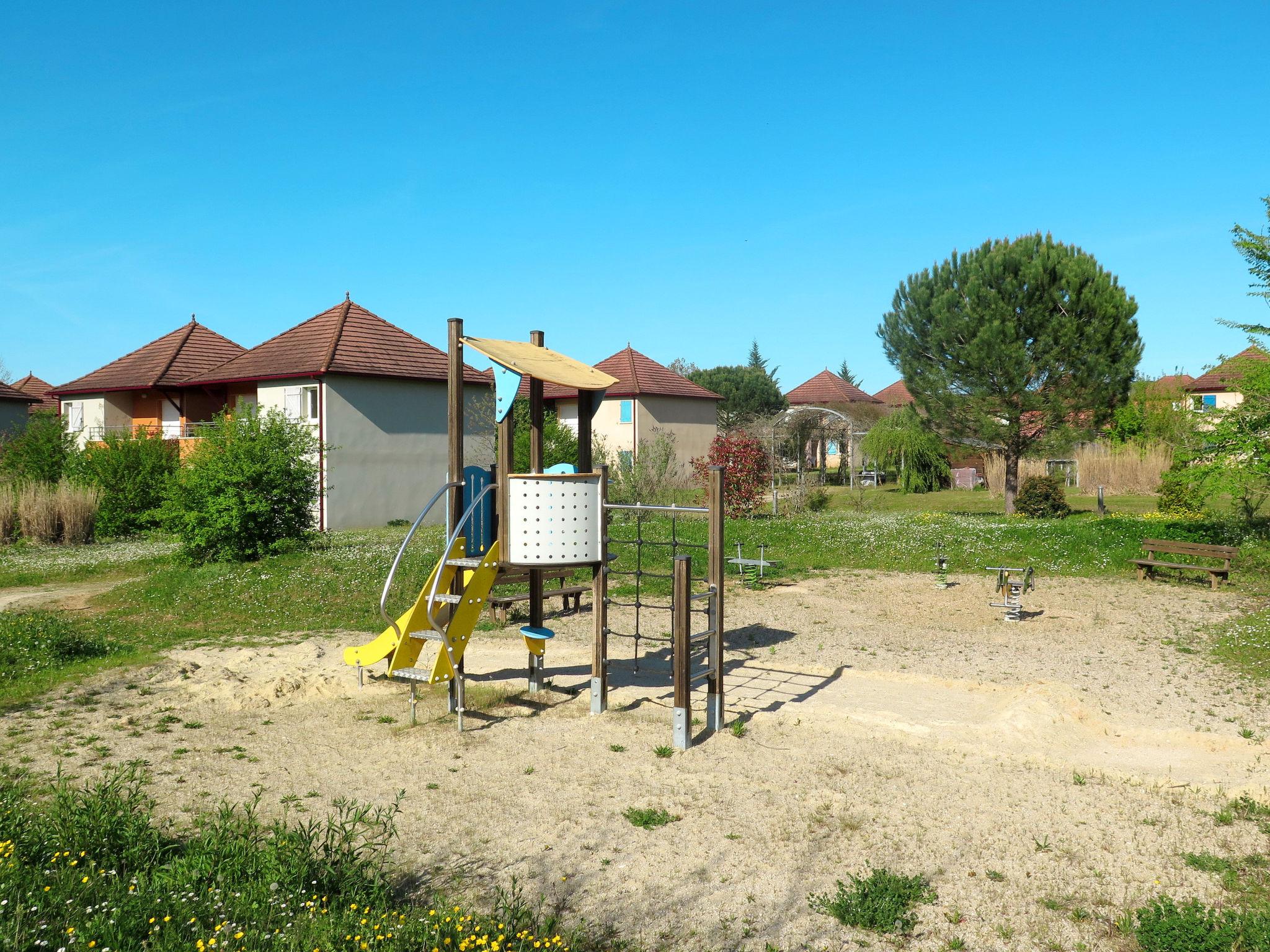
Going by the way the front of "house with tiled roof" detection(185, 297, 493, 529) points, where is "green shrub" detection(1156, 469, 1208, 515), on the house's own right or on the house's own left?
on the house's own left

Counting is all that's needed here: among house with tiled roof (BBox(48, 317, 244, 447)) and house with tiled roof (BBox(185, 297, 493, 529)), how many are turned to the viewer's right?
0

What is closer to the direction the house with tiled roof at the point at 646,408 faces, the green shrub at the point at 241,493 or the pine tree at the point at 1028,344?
the green shrub

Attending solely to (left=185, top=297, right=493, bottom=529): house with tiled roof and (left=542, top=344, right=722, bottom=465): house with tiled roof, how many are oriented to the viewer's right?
0

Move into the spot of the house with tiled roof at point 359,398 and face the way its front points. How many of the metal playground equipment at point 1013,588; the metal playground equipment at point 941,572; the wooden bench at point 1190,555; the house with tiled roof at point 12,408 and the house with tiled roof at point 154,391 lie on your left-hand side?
3

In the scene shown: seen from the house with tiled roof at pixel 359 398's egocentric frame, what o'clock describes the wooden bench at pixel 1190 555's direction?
The wooden bench is roughly at 9 o'clock from the house with tiled roof.

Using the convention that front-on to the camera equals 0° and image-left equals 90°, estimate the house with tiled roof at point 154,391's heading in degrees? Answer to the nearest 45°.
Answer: approximately 45°

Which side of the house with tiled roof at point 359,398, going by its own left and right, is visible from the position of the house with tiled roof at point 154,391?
right

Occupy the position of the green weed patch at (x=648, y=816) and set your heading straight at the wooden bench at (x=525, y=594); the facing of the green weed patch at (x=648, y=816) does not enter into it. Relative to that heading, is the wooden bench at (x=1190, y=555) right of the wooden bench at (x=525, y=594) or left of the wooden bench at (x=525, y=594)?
right

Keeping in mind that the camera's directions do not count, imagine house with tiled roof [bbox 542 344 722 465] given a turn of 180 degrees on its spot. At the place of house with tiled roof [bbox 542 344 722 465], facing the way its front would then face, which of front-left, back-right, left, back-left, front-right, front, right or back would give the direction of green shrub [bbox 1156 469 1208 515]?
right

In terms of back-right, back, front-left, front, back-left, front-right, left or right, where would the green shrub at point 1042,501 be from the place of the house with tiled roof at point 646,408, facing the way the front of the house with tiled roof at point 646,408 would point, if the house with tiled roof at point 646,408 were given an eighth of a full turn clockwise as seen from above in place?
back-left

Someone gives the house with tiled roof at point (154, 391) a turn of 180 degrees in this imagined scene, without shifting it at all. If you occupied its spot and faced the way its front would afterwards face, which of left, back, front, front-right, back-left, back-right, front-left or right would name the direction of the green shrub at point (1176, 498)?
right

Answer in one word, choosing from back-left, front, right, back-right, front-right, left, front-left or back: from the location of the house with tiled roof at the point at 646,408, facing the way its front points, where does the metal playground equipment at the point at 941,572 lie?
front-left

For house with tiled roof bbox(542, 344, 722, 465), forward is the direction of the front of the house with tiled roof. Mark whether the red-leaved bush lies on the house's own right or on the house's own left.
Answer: on the house's own left

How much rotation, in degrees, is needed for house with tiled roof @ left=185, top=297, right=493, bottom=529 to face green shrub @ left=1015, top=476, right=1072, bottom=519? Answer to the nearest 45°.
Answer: approximately 135° to its left
